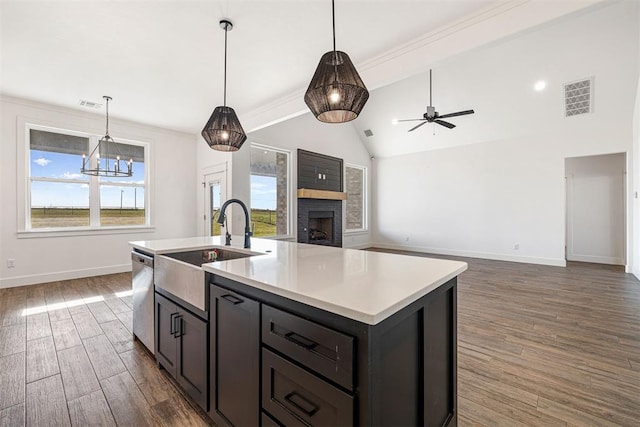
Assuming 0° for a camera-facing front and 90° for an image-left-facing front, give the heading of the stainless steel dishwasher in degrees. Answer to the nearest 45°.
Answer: approximately 90°

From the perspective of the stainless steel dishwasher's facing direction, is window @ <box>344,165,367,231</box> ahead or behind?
behind

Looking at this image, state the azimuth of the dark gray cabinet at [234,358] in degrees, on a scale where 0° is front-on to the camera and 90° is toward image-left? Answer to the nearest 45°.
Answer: approximately 45°

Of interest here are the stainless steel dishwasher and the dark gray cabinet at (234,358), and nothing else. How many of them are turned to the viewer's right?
0

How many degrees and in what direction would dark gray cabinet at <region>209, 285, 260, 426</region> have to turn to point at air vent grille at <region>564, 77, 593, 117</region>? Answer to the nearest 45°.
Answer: approximately 135° to its left

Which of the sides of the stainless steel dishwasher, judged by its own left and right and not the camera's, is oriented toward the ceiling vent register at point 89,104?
right

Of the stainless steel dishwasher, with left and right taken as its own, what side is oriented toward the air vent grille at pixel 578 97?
back

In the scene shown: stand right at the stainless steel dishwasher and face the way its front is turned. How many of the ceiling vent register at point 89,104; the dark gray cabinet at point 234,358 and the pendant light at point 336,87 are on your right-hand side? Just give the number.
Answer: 1

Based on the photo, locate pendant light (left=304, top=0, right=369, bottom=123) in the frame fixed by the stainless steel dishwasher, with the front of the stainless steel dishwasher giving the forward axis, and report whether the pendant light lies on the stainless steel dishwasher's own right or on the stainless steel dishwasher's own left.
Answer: on the stainless steel dishwasher's own left

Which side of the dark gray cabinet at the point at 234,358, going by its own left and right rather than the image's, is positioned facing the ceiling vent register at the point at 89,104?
right
